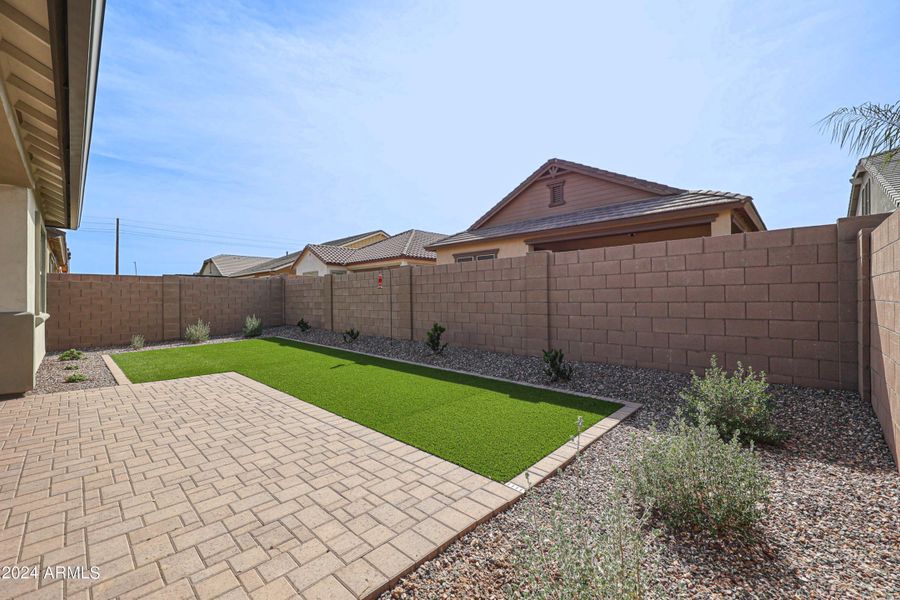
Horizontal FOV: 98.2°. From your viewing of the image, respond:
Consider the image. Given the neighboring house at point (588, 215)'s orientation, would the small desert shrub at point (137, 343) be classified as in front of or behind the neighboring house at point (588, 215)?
behind

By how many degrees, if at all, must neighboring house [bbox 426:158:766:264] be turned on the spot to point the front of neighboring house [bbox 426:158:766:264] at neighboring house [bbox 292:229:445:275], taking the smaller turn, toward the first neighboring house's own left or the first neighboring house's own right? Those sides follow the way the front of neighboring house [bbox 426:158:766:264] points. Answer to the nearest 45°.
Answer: approximately 90° to the first neighboring house's own left

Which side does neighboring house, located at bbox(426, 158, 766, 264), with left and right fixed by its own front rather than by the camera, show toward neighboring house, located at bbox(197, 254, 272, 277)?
left

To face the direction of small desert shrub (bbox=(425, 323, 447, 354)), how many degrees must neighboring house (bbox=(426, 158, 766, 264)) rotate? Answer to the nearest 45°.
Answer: approximately 180°

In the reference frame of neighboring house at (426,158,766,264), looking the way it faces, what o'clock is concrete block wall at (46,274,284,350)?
The concrete block wall is roughly at 1 o'clock from the neighboring house.
